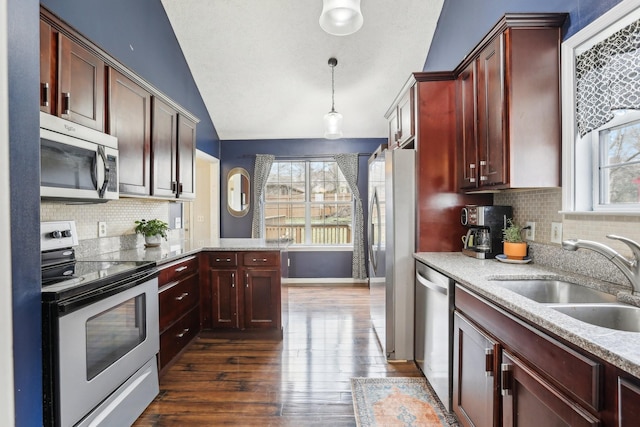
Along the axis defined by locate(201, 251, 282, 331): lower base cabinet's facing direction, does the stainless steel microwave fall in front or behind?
in front

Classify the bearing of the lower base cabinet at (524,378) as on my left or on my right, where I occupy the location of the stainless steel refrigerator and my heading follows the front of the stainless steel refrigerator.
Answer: on my left

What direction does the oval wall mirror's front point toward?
toward the camera

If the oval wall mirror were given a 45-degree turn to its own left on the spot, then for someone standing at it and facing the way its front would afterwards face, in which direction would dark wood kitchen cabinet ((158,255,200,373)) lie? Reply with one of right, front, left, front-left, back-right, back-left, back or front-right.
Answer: front-right

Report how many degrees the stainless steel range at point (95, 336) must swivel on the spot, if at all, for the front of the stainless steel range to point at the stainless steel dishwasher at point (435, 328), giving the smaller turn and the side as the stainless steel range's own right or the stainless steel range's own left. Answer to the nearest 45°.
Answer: approximately 45° to the stainless steel range's own left

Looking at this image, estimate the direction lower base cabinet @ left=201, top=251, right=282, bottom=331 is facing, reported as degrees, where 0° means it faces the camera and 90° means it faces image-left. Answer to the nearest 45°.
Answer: approximately 0°

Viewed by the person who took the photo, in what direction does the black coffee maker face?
facing the viewer and to the left of the viewer

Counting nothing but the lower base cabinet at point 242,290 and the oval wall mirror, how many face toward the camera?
2

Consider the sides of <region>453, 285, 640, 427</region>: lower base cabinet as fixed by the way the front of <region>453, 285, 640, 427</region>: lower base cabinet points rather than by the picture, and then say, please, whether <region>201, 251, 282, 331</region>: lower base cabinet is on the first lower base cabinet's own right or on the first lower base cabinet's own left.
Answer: on the first lower base cabinet's own right

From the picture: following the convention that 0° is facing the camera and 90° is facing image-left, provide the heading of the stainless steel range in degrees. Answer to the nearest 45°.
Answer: approximately 315°

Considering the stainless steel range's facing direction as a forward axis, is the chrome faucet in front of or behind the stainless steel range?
in front

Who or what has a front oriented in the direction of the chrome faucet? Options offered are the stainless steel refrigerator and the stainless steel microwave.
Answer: the stainless steel microwave

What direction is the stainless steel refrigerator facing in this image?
to the viewer's left

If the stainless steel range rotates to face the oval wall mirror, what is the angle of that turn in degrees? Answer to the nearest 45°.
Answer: approximately 90° to its left
